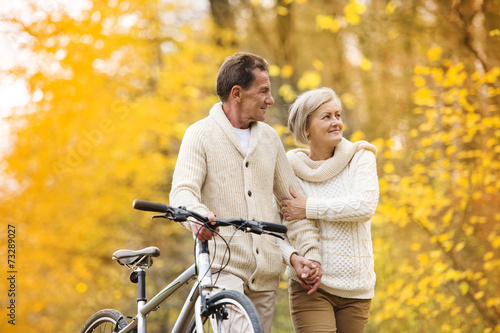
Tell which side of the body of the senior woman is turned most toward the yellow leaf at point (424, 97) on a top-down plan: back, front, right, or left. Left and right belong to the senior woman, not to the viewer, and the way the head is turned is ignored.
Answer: back

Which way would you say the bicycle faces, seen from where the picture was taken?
facing the viewer and to the right of the viewer

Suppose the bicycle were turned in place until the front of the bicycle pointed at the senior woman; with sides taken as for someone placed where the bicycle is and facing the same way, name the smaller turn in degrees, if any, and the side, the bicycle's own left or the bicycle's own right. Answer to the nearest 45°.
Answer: approximately 90° to the bicycle's own left

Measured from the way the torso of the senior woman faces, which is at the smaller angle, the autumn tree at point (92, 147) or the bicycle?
the bicycle

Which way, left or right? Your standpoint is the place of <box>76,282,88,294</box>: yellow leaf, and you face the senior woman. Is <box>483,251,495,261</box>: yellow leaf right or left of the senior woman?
left

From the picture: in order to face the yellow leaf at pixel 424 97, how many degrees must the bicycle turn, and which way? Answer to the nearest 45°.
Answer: approximately 90° to its left

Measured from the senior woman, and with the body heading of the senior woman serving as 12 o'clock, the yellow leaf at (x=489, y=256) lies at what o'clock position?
The yellow leaf is roughly at 7 o'clock from the senior woman.

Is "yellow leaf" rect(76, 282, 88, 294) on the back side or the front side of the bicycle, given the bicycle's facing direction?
on the back side

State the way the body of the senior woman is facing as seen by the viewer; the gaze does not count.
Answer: toward the camera

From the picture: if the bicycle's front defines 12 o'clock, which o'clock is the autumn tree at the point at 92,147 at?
The autumn tree is roughly at 7 o'clock from the bicycle.

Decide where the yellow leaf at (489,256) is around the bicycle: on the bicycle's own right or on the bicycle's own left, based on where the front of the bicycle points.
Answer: on the bicycle's own left

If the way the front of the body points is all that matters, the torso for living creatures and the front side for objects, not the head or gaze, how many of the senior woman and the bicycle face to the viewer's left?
0
